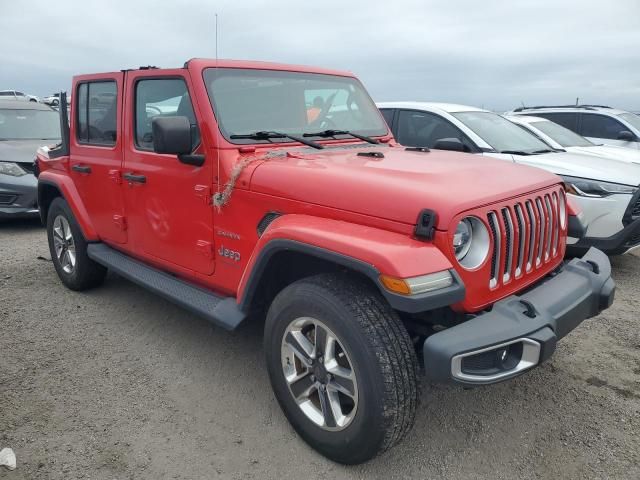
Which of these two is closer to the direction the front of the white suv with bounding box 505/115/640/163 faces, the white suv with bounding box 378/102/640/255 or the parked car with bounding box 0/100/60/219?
the white suv

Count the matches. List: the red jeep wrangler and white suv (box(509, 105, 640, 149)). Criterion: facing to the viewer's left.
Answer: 0

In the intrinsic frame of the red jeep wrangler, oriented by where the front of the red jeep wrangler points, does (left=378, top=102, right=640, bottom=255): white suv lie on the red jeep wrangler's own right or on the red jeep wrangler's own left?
on the red jeep wrangler's own left

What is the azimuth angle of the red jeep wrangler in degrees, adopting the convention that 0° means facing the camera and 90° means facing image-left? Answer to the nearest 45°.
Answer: approximately 315°

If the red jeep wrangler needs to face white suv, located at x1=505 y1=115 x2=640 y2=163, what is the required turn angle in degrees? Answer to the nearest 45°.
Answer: approximately 90° to its left

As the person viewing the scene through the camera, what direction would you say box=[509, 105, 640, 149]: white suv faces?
facing the viewer and to the right of the viewer

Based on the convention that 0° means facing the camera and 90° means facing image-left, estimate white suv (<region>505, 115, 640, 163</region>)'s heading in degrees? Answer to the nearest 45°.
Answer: approximately 315°

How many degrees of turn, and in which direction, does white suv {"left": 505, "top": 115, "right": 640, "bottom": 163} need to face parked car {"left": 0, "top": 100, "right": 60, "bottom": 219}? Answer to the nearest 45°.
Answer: approximately 135° to its right

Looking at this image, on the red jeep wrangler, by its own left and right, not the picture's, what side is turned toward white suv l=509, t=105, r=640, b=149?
left

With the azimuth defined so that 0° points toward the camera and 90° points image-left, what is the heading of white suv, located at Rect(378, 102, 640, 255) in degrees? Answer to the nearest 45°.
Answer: approximately 315°
